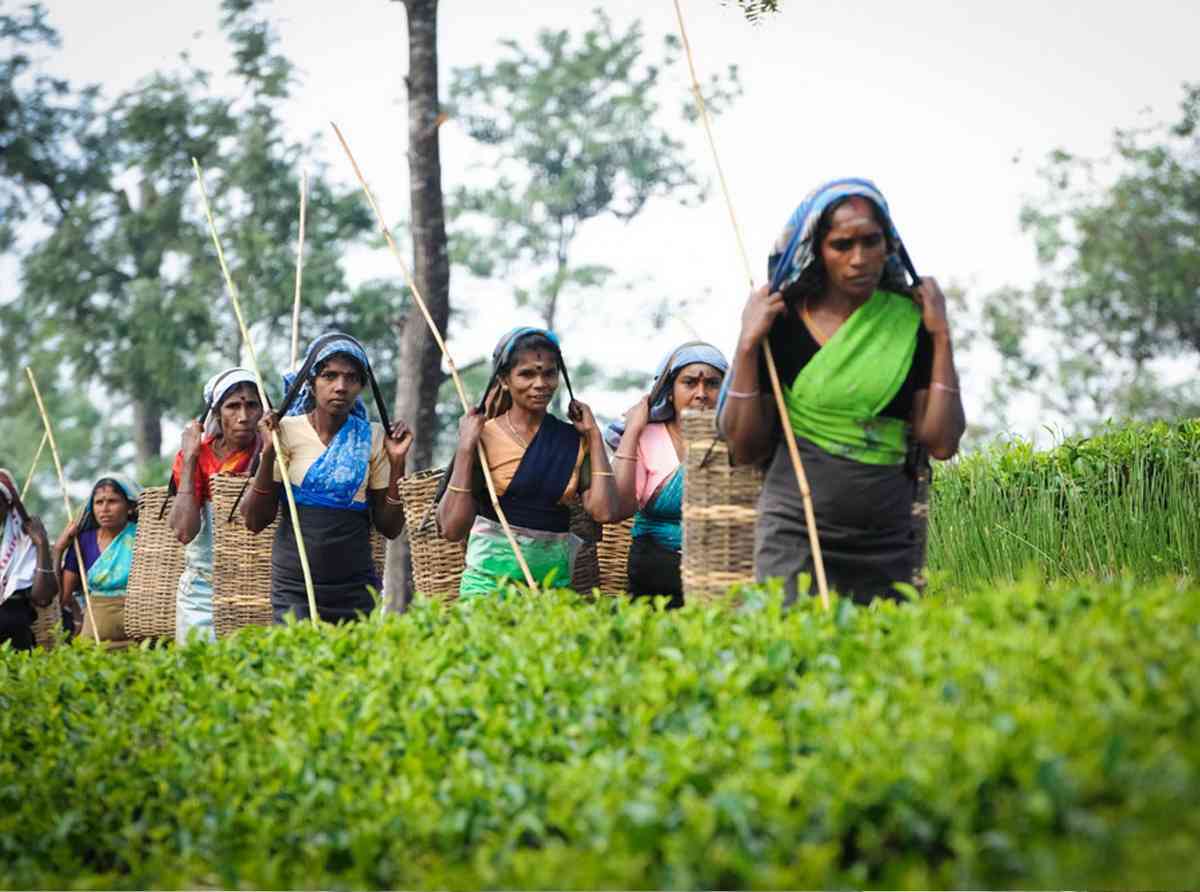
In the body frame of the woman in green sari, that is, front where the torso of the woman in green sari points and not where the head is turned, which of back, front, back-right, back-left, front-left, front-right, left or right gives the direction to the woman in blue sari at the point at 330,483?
back-right

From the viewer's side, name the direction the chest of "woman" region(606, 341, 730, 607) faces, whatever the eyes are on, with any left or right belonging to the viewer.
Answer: facing the viewer and to the right of the viewer

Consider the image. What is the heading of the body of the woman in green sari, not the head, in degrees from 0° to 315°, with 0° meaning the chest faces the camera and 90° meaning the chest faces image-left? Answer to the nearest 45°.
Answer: approximately 0°

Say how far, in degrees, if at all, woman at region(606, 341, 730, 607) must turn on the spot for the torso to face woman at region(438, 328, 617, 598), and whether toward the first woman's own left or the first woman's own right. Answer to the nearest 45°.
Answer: approximately 90° to the first woman's own right

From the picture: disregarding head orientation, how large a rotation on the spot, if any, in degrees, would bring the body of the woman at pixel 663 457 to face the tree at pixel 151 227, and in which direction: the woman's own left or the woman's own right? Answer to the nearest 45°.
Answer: approximately 180°

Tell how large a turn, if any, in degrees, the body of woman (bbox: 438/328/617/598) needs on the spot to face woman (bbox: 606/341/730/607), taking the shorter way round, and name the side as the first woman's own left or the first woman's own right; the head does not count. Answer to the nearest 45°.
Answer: approximately 90° to the first woman's own left

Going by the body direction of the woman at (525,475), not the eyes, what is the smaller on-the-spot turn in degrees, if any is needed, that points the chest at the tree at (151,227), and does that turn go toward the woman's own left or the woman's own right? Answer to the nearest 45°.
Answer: approximately 180°

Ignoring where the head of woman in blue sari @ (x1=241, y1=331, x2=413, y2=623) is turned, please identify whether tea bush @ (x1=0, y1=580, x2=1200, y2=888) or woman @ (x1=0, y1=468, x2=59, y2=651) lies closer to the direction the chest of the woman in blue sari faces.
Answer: the tea bush

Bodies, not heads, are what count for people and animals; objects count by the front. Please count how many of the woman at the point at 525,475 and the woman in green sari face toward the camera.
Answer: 2
